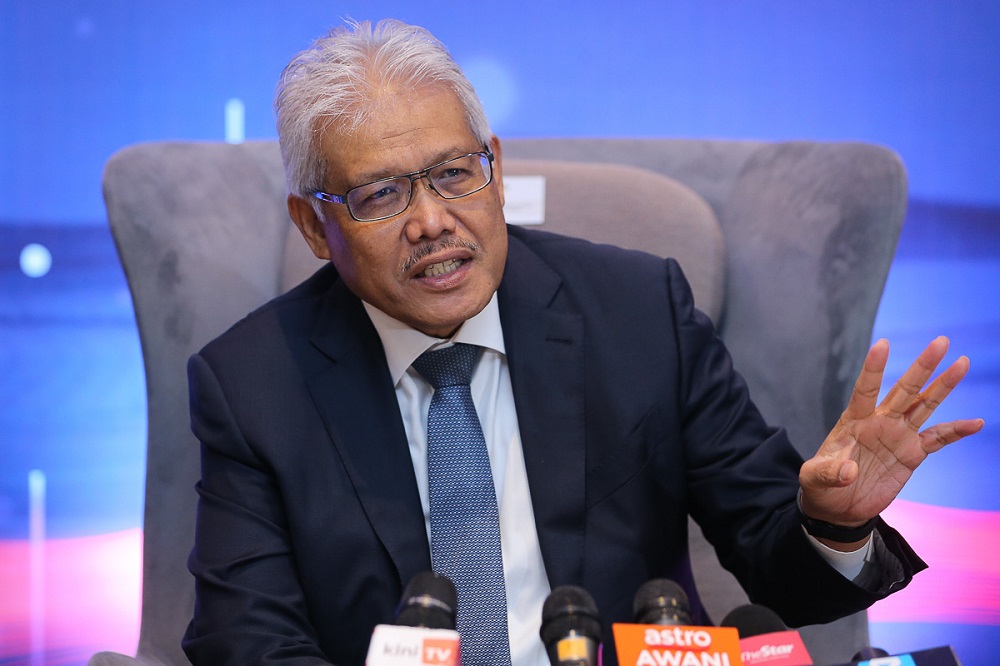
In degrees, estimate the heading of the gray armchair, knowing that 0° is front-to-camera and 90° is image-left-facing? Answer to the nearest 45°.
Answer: approximately 0°

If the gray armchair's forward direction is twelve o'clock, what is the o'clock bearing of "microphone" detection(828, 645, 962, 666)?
The microphone is roughly at 12 o'clock from the gray armchair.

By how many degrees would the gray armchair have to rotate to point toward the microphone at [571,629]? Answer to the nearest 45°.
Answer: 0° — it already faces it

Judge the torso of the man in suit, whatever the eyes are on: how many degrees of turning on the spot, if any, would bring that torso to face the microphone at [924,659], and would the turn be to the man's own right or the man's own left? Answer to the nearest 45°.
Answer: approximately 45° to the man's own left
